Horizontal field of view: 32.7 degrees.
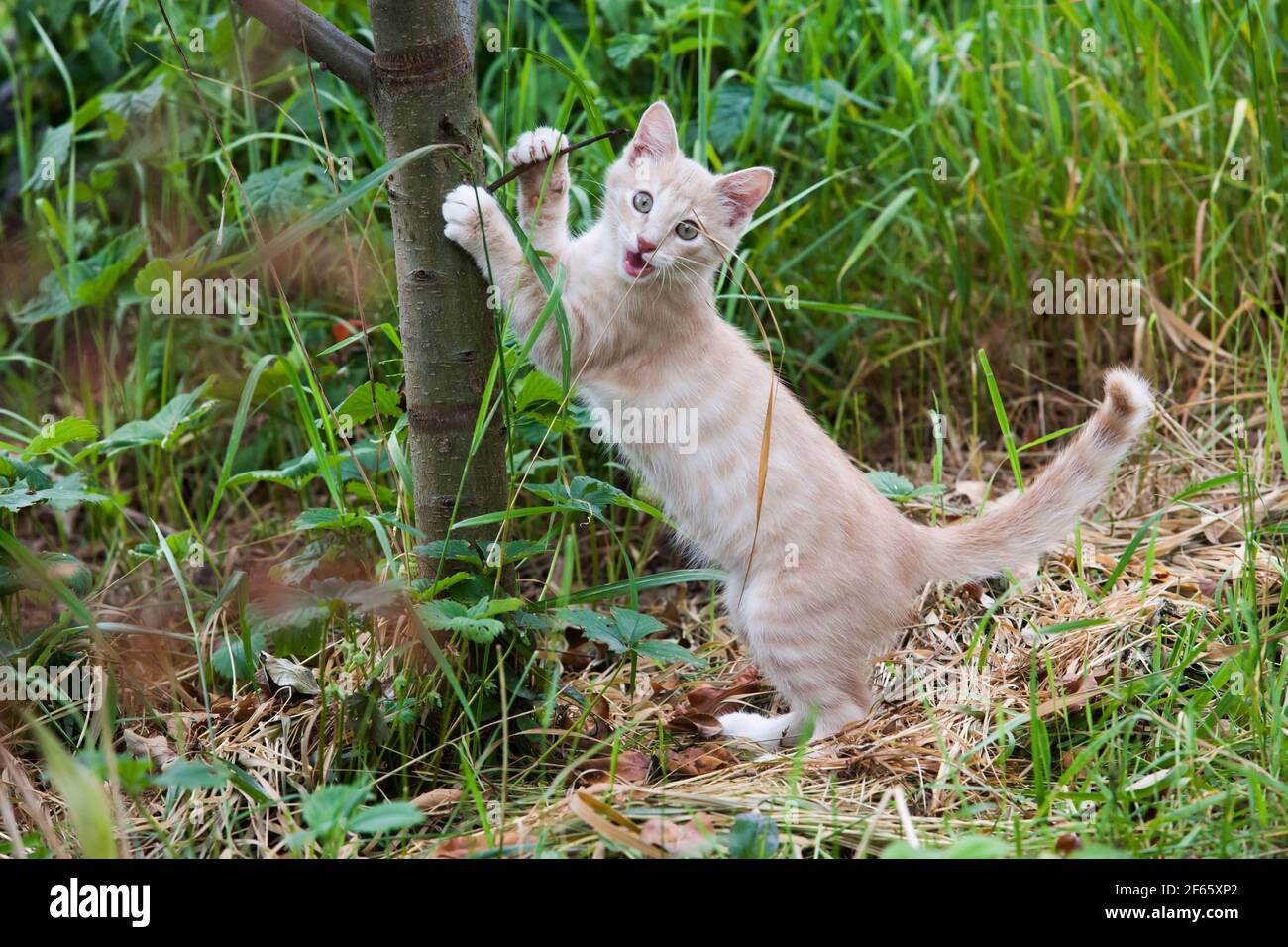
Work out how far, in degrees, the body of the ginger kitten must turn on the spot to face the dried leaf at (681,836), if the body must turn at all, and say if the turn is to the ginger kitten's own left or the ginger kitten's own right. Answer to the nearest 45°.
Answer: approximately 90° to the ginger kitten's own left

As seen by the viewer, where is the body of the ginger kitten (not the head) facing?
to the viewer's left

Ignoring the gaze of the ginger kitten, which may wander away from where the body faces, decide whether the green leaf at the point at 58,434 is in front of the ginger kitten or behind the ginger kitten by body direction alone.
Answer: in front

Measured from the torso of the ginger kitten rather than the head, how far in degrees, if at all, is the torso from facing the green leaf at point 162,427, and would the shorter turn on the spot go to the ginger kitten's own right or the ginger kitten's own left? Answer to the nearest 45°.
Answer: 0° — it already faces it

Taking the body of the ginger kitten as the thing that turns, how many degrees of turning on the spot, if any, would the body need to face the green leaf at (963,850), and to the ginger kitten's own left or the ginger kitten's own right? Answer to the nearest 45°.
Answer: approximately 90° to the ginger kitten's own left

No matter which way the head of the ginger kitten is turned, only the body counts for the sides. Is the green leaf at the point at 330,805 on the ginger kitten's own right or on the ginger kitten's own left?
on the ginger kitten's own left

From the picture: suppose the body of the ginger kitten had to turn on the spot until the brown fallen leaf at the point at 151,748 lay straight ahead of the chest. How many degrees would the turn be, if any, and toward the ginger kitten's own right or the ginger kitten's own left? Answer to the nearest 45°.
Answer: approximately 45° to the ginger kitten's own left

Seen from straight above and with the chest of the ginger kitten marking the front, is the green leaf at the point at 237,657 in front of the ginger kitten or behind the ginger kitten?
in front
